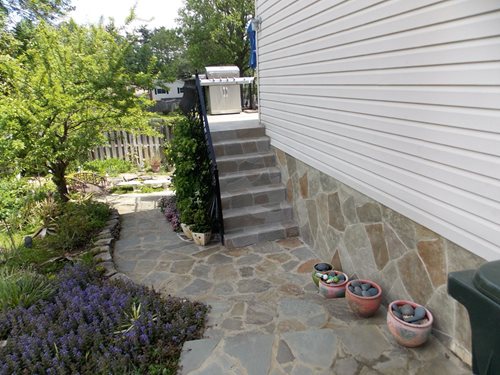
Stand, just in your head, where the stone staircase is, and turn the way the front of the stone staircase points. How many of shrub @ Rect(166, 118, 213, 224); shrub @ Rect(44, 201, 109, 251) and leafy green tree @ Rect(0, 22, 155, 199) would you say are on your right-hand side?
3

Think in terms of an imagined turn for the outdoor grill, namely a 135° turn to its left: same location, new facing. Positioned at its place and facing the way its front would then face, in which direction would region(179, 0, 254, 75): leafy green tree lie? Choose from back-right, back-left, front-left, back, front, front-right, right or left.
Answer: front-left

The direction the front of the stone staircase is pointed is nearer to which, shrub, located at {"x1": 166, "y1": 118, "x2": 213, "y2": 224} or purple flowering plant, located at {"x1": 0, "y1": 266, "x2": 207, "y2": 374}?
the purple flowering plant

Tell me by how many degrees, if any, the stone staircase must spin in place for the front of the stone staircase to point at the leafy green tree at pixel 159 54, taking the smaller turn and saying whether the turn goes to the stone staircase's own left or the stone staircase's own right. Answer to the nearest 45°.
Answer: approximately 180°

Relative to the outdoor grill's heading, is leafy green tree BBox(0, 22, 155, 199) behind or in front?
in front

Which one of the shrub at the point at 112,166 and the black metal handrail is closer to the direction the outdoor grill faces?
the black metal handrail

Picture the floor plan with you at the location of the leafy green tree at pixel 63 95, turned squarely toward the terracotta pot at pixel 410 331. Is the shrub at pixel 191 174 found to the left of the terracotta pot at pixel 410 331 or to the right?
left

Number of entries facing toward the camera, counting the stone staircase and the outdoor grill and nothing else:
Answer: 2

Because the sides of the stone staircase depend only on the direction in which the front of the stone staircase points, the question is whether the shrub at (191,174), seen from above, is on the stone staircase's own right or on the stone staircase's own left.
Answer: on the stone staircase's own right

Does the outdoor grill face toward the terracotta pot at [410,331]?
yes

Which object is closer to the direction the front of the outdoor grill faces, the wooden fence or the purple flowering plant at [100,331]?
the purple flowering plant

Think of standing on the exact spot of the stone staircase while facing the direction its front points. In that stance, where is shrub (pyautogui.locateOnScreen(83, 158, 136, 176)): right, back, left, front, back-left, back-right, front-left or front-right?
back-right

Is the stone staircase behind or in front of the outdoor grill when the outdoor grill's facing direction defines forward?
in front

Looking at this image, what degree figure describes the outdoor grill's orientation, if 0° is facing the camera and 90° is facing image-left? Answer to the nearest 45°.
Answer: approximately 0°

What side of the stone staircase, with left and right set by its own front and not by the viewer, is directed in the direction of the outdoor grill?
back
